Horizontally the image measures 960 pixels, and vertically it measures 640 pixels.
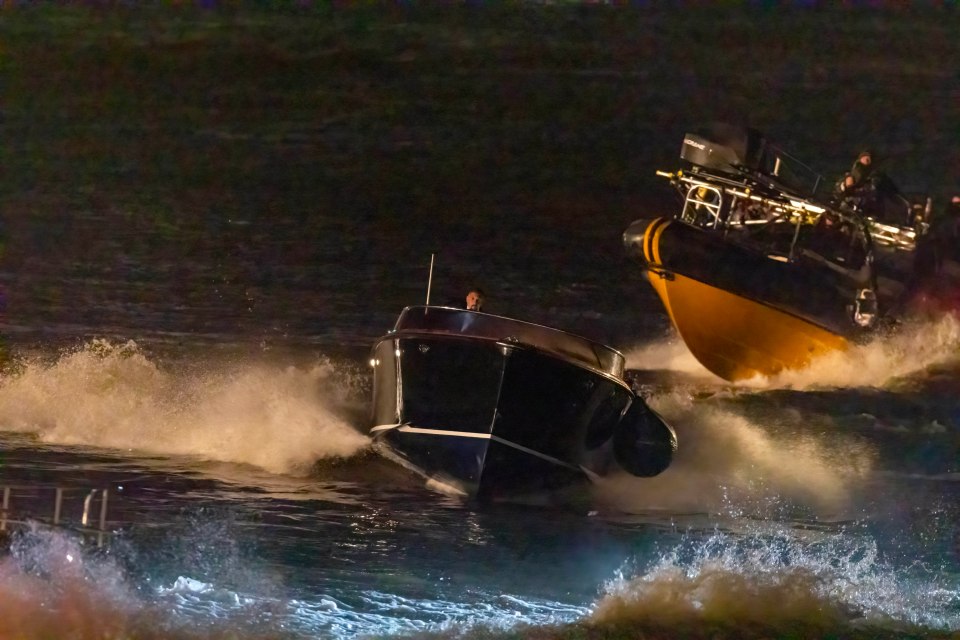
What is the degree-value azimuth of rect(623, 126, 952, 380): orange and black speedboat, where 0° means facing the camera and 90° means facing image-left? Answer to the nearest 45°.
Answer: approximately 45°

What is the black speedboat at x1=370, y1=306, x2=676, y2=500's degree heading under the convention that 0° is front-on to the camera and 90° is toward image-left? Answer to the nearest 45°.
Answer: approximately 0°

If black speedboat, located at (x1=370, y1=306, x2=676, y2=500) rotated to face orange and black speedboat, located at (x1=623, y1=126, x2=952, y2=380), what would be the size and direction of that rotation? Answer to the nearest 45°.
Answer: approximately 135° to its left
